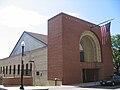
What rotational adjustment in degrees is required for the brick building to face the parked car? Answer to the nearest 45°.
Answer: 0° — it already faces it

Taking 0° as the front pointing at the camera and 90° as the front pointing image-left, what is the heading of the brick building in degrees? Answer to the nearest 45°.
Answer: approximately 315°
